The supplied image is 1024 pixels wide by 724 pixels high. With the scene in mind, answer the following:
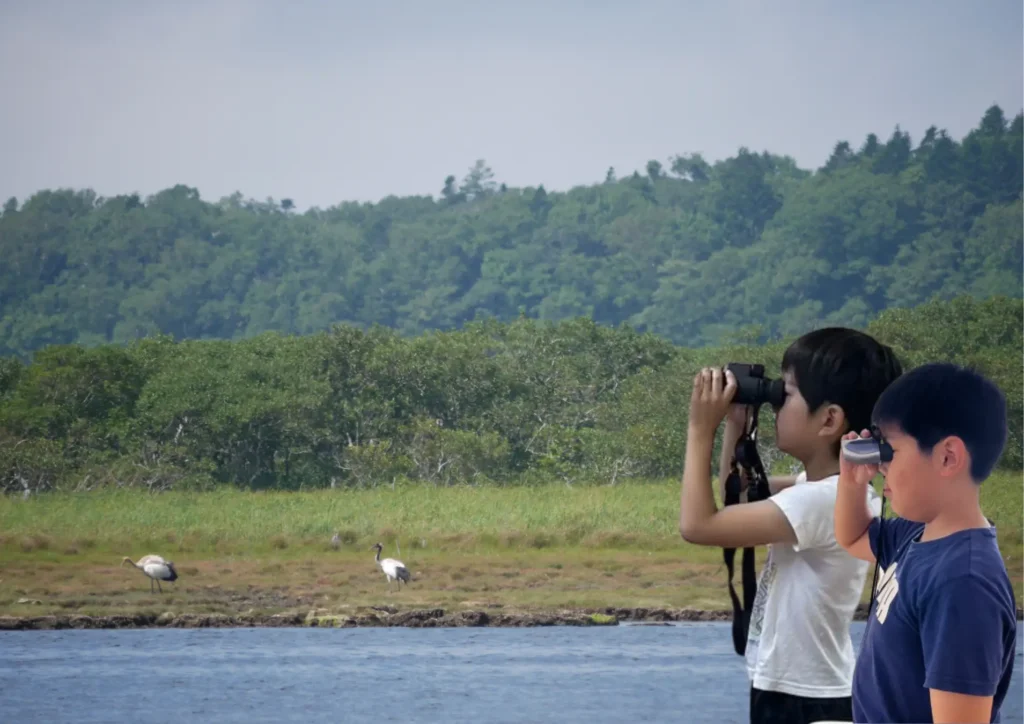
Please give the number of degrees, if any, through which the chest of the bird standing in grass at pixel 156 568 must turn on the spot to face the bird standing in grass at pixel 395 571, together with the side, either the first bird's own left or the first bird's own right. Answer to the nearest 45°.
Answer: approximately 180°

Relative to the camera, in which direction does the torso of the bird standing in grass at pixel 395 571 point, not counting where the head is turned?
to the viewer's left

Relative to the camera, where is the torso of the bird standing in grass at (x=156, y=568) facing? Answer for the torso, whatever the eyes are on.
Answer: to the viewer's left

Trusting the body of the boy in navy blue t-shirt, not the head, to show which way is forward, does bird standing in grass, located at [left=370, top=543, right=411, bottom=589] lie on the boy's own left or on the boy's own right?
on the boy's own right

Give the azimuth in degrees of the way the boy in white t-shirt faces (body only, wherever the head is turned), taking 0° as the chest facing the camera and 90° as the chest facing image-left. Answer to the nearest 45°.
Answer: approximately 90°

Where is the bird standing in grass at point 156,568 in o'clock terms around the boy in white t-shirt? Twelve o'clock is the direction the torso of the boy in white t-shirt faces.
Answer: The bird standing in grass is roughly at 2 o'clock from the boy in white t-shirt.

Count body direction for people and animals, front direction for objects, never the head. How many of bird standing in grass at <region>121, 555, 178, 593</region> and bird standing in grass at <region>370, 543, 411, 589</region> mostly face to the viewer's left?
2

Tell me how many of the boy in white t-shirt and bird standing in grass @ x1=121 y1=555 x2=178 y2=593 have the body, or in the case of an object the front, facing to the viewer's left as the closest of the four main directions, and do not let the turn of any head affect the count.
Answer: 2

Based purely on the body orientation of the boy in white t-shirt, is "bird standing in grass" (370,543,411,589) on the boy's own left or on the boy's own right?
on the boy's own right

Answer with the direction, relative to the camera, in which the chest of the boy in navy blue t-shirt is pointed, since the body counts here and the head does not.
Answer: to the viewer's left

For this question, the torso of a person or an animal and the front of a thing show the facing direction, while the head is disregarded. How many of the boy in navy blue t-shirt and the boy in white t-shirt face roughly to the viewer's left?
2

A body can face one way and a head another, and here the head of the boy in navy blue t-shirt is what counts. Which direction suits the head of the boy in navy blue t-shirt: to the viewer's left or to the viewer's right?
to the viewer's left

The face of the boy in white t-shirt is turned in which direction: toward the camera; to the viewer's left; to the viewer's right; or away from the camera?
to the viewer's left
